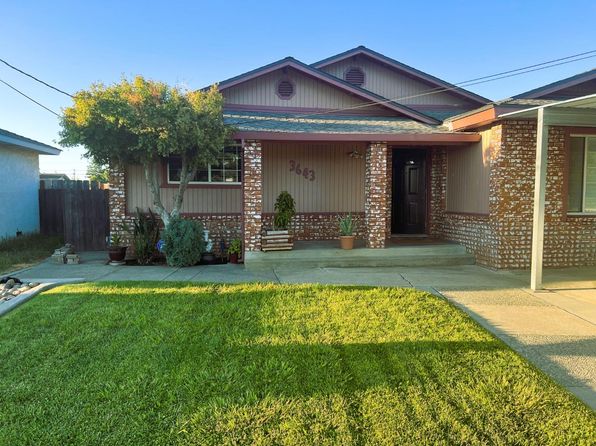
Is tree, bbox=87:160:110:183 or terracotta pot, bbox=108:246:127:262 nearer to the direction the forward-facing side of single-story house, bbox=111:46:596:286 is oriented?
the terracotta pot

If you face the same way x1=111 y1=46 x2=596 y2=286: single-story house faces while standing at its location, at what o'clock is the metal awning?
The metal awning is roughly at 11 o'clock from the single-story house.

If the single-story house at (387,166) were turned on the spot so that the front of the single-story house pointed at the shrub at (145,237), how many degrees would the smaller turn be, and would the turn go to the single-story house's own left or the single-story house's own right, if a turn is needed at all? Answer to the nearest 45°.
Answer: approximately 90° to the single-story house's own right

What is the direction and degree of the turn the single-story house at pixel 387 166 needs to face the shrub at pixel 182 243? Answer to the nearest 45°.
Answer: approximately 45° to its right

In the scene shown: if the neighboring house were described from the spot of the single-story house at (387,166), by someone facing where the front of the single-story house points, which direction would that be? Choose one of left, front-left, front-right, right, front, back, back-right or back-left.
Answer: right

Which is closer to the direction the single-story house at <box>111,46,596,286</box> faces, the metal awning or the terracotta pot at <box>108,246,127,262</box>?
the metal awning

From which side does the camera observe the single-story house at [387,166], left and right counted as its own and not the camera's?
front

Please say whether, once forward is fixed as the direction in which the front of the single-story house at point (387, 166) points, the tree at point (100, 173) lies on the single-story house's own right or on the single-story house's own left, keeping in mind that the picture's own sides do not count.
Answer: on the single-story house's own right

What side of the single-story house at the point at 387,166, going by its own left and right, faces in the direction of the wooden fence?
right

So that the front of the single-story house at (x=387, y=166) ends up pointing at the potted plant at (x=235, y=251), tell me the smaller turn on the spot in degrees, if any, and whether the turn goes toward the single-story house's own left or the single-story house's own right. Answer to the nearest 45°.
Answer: approximately 45° to the single-story house's own right
